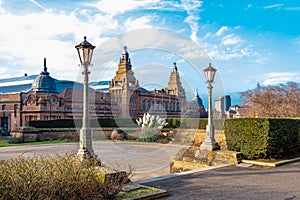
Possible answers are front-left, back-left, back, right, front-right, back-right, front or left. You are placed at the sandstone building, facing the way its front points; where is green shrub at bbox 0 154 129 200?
front-right

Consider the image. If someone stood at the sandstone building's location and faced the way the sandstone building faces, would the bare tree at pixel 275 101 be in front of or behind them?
in front

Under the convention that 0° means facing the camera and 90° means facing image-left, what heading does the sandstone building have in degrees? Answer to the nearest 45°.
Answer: approximately 315°

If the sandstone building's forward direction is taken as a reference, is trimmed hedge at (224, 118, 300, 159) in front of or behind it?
in front

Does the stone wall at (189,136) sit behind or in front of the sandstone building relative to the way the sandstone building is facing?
in front
